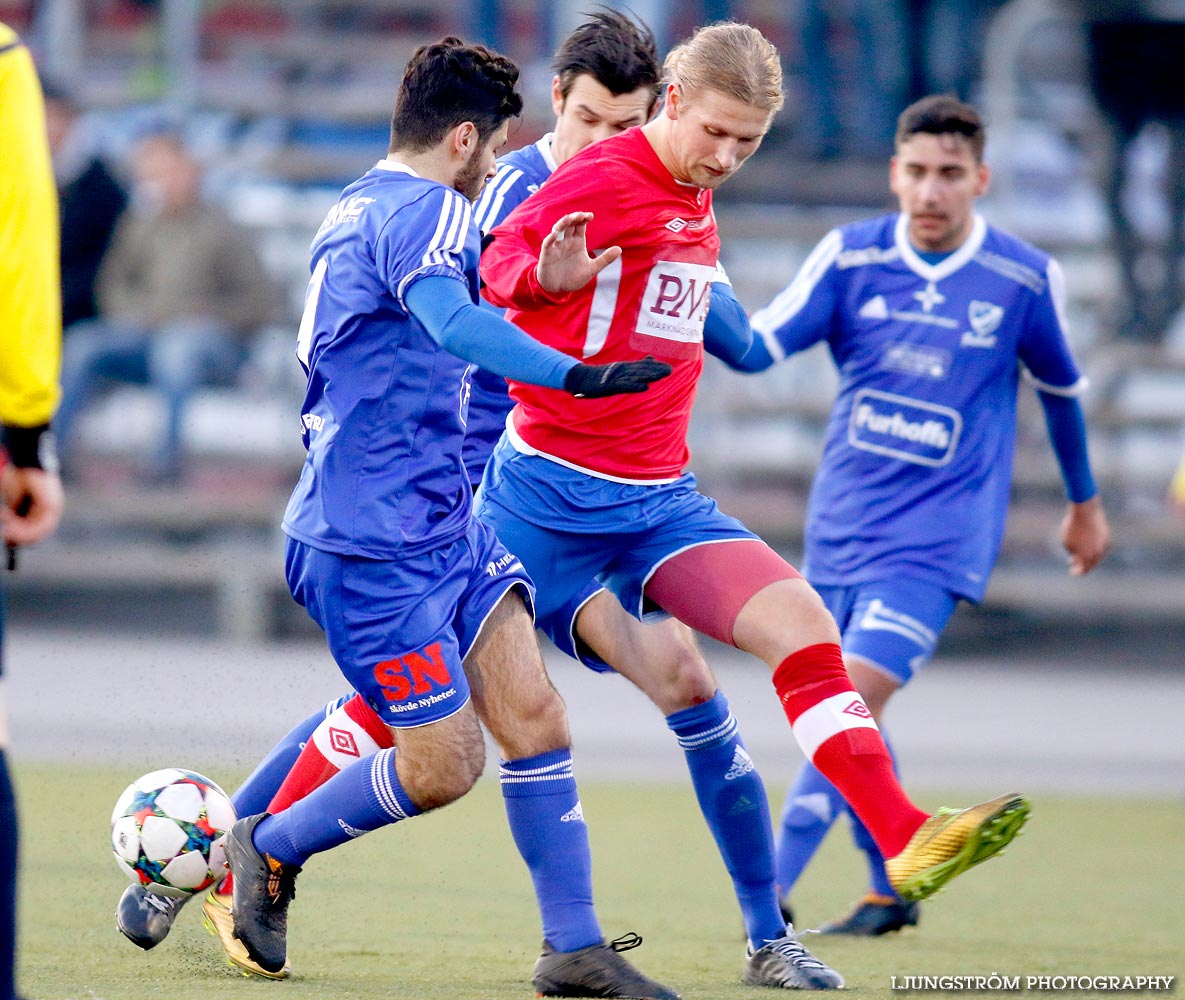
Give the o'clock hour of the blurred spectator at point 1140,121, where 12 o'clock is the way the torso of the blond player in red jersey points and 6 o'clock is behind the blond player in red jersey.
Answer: The blurred spectator is roughly at 8 o'clock from the blond player in red jersey.

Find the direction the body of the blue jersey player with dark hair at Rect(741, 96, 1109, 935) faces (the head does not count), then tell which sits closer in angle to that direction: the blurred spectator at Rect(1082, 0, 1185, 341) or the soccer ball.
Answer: the soccer ball

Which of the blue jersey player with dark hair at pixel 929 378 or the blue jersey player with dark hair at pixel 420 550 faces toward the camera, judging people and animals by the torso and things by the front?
the blue jersey player with dark hair at pixel 929 378

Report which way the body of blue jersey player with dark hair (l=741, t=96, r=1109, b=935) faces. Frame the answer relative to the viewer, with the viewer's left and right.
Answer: facing the viewer

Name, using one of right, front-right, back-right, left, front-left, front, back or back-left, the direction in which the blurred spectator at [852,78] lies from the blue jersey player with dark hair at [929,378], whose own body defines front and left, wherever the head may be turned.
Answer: back

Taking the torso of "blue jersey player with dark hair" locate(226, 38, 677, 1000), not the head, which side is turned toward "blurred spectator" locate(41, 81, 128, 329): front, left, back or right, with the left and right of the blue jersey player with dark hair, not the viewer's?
left

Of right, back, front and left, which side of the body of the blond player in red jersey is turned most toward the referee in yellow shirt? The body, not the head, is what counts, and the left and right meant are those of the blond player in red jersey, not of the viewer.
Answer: right

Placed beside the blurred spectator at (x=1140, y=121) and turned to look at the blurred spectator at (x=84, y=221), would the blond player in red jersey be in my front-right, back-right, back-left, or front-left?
front-left

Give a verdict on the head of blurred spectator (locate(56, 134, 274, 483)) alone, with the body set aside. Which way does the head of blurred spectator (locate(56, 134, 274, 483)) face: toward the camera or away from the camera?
toward the camera

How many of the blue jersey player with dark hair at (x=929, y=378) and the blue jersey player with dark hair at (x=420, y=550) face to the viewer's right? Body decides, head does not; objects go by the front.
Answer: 1

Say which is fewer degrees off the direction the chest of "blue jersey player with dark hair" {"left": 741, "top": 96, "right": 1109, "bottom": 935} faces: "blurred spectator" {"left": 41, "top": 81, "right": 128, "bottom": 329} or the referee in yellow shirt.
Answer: the referee in yellow shirt

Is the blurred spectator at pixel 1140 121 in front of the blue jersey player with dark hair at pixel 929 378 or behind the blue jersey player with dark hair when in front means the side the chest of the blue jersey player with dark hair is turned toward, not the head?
behind

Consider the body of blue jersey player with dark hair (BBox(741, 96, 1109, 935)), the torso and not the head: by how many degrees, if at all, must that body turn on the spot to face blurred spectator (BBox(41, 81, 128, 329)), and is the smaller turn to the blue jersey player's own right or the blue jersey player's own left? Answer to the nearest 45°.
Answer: approximately 135° to the blue jersey player's own right

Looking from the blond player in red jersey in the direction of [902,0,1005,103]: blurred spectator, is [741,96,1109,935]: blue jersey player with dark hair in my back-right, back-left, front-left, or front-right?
front-right

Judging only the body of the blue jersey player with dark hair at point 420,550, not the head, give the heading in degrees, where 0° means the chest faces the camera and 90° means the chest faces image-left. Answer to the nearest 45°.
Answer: approximately 270°
